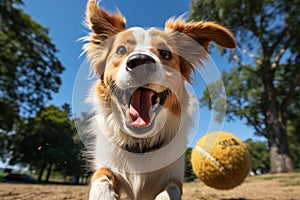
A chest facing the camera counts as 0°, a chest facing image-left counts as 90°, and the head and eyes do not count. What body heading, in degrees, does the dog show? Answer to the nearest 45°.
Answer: approximately 0°

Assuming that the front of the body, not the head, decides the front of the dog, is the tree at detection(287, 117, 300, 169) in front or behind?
behind

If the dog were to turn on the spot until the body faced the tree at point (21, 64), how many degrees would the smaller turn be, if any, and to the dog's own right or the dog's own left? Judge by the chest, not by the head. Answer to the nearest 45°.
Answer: approximately 135° to the dog's own right

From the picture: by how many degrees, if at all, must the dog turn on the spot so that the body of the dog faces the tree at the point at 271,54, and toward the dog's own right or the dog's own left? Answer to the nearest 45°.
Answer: approximately 135° to the dog's own left
